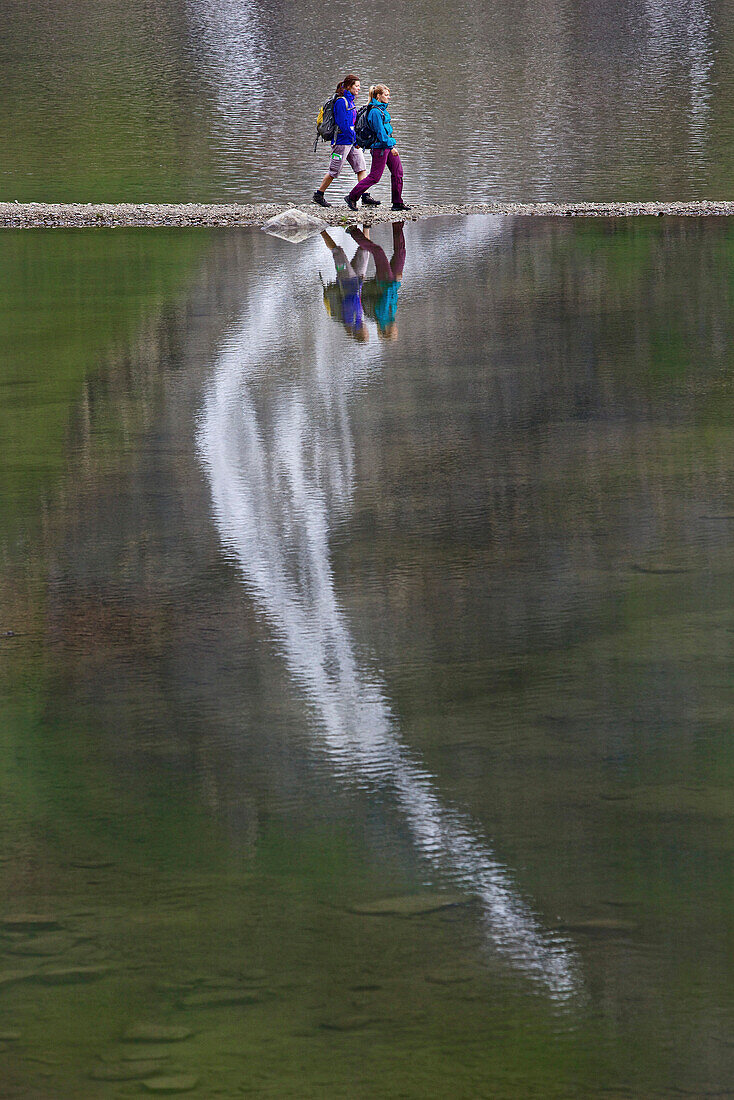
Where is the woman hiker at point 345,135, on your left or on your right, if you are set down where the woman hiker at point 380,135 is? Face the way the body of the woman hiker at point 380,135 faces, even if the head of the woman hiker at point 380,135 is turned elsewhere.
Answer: on your left

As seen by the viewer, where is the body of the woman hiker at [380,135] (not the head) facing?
to the viewer's right

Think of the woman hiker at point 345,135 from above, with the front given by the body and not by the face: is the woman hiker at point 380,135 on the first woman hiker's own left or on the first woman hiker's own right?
on the first woman hiker's own right

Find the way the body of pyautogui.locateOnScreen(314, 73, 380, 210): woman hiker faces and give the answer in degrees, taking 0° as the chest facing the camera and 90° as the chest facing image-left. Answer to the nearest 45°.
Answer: approximately 270°

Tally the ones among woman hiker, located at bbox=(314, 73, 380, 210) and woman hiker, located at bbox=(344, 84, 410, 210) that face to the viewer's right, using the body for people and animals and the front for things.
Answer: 2
